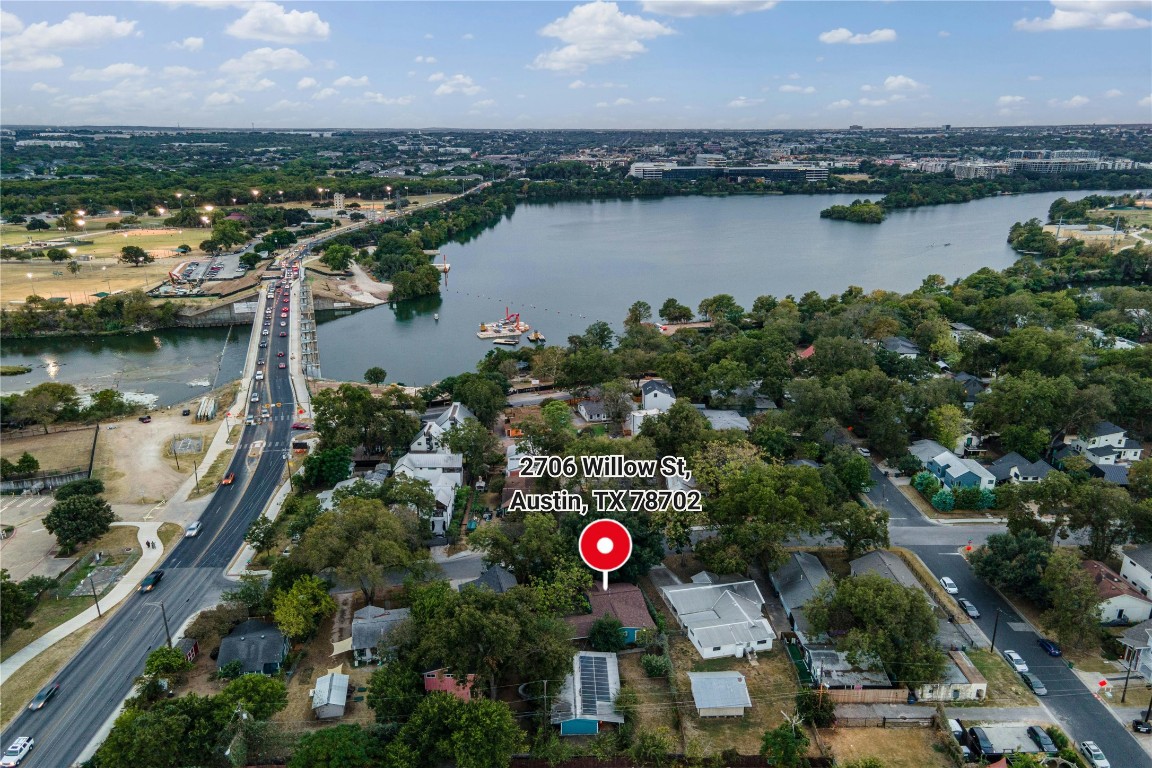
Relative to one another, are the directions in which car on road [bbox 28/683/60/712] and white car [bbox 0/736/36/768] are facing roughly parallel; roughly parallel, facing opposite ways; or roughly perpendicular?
roughly parallel

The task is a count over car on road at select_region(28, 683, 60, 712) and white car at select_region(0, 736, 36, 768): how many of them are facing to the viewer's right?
0

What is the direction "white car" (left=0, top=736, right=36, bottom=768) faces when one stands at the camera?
facing the viewer and to the left of the viewer

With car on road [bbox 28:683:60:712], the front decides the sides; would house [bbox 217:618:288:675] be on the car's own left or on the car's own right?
on the car's own left

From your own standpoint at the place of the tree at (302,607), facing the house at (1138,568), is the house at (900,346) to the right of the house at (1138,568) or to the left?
left

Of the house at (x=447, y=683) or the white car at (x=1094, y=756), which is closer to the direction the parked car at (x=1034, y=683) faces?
the white car

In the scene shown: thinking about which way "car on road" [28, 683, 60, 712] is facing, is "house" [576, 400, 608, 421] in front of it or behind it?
behind

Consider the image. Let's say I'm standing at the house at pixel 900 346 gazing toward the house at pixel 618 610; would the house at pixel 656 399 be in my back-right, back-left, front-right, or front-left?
front-right

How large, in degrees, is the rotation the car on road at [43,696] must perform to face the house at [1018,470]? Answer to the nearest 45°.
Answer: approximately 135° to its left

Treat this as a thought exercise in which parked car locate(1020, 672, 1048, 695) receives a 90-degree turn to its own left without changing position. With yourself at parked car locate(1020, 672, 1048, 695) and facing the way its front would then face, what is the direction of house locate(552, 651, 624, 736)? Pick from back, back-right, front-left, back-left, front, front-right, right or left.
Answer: back
